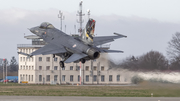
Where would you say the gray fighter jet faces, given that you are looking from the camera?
facing away from the viewer and to the left of the viewer
